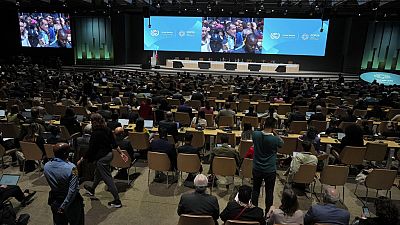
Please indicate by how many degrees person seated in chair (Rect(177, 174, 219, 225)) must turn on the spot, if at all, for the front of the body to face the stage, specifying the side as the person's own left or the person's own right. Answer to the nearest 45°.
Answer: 0° — they already face it

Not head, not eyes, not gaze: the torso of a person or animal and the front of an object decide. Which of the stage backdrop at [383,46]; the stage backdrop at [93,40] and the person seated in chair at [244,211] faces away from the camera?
the person seated in chair

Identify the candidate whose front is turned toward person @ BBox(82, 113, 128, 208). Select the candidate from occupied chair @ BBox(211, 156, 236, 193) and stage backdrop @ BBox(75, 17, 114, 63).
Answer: the stage backdrop

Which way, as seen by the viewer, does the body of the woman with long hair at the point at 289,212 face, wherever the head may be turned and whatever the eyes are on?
away from the camera

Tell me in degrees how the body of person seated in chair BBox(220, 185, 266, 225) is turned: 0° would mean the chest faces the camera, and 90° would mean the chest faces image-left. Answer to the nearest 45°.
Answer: approximately 180°

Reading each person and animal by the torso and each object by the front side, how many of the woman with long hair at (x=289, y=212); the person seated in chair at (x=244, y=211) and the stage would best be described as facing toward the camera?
1

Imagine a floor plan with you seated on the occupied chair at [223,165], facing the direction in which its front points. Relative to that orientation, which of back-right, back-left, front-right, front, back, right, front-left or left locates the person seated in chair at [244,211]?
back

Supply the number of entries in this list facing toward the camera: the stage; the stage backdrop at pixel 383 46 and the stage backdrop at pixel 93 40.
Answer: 3

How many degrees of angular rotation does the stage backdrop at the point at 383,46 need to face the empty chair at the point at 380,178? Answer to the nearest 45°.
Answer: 0° — it already faces it

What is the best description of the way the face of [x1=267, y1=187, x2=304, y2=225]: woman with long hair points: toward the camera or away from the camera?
away from the camera

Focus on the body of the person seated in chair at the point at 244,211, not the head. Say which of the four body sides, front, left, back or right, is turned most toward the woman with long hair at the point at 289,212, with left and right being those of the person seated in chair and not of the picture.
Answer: right

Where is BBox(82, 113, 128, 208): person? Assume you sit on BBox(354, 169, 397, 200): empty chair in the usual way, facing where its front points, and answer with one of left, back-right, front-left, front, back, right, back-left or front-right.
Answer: left

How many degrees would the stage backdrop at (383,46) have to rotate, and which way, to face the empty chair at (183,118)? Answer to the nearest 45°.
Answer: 0° — it already faces it

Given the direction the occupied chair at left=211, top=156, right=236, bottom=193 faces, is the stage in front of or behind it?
in front

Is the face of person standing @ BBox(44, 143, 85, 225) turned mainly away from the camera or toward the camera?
away from the camera

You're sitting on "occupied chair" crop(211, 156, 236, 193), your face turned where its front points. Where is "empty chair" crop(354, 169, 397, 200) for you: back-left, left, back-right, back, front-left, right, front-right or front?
right

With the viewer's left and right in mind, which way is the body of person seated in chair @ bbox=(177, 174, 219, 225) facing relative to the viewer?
facing away from the viewer
